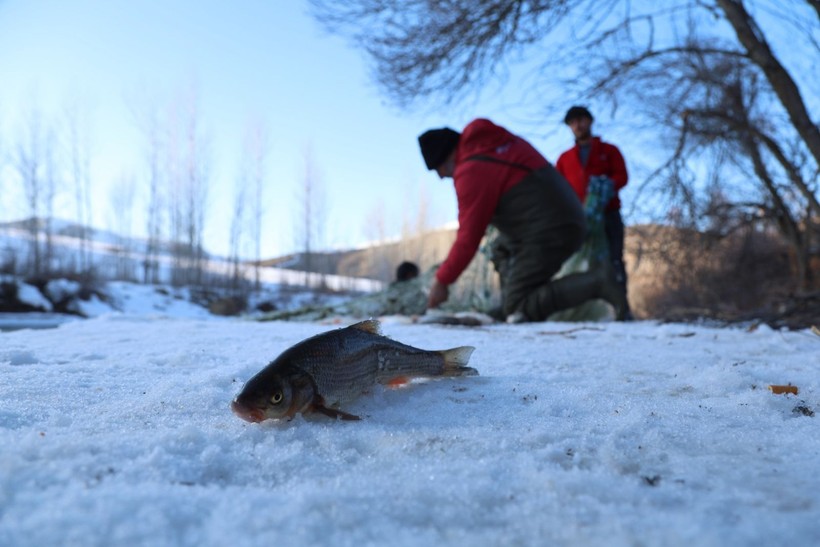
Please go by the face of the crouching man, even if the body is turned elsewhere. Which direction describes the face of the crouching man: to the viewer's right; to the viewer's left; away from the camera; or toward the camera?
to the viewer's left

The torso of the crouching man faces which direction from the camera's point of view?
to the viewer's left

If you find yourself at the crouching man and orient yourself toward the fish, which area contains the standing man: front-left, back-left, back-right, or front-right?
back-left
